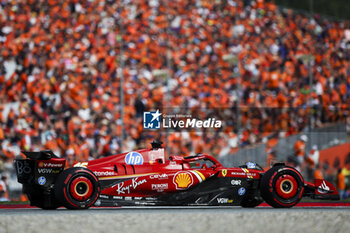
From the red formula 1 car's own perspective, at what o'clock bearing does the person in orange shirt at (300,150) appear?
The person in orange shirt is roughly at 10 o'clock from the red formula 1 car.

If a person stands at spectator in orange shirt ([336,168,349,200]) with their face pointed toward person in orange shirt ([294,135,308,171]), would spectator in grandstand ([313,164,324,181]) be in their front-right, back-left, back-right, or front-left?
front-left

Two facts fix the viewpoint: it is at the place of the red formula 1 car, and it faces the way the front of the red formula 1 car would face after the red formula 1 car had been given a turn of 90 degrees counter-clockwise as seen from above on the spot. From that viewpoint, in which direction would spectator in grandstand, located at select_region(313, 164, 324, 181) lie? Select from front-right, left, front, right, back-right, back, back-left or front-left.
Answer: front-right

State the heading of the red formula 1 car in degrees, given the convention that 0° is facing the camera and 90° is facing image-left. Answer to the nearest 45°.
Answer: approximately 270°

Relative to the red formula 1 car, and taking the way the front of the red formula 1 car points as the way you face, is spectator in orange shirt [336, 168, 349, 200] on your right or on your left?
on your left

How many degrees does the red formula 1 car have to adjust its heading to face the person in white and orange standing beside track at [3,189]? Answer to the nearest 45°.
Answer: approximately 135° to its left

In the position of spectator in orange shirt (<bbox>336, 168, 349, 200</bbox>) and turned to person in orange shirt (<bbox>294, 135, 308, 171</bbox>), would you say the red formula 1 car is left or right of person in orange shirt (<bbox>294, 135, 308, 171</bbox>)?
left
